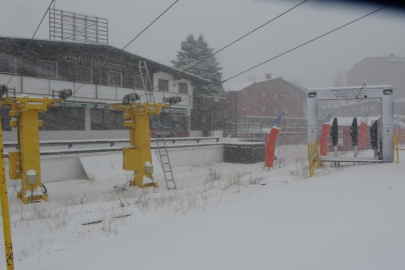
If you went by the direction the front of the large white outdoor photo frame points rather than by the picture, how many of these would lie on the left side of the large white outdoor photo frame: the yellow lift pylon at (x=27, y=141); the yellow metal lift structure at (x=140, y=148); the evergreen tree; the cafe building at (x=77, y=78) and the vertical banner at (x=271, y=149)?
0

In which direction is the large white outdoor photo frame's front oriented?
toward the camera

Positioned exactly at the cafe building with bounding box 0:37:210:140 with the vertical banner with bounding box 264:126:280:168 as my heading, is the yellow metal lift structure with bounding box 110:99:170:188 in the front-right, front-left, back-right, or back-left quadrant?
front-right

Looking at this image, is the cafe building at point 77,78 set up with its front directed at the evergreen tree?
no

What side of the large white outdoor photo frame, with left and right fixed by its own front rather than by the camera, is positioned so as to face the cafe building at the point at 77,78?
right

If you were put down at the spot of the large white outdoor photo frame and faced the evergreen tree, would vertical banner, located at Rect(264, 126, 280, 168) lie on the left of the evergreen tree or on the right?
left

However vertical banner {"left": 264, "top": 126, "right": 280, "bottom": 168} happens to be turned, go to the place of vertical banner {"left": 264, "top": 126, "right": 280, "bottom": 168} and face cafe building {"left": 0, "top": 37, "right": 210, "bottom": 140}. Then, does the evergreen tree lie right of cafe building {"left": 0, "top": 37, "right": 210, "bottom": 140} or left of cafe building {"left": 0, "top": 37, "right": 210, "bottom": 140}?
right

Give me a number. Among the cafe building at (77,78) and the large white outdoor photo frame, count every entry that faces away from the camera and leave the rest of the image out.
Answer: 0

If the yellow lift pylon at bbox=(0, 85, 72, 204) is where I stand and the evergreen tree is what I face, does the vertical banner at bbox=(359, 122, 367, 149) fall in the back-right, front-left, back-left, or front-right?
front-right

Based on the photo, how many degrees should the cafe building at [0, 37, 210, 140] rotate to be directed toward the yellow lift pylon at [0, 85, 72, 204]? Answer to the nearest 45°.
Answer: approximately 45° to its right

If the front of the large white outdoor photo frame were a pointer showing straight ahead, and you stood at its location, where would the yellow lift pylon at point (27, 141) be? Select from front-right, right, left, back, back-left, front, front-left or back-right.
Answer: front-right

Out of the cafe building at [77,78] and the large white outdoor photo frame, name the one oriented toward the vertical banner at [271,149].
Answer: the cafe building

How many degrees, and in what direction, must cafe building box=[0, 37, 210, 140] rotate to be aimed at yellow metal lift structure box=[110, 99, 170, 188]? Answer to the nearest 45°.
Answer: approximately 45° to its right

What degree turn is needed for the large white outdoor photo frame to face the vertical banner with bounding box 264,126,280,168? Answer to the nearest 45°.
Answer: approximately 90° to its right

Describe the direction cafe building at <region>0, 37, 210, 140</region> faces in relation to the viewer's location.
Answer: facing the viewer and to the right of the viewer

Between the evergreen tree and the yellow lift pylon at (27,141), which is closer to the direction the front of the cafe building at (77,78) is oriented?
the yellow lift pylon

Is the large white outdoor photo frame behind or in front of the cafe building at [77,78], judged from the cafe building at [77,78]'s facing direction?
in front
